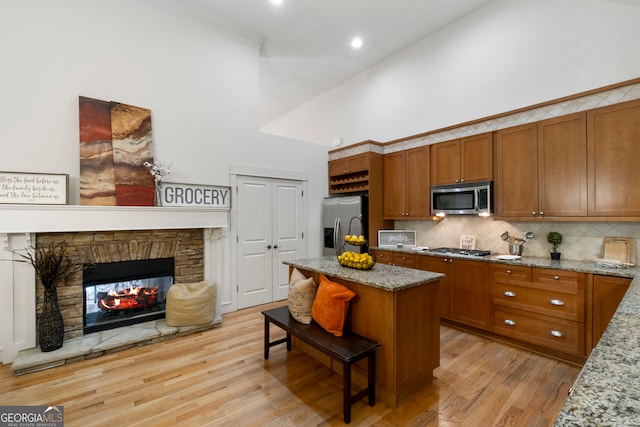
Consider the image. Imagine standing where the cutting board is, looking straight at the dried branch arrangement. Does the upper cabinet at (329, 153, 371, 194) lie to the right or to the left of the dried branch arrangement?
right

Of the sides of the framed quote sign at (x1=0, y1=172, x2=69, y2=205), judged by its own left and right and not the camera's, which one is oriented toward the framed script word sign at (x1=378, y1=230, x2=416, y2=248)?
left

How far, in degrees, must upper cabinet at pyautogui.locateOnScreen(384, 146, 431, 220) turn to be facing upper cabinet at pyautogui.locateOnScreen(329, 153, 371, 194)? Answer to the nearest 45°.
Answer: approximately 45° to its right

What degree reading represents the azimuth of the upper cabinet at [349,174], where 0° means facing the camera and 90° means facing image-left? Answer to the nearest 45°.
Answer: approximately 45°

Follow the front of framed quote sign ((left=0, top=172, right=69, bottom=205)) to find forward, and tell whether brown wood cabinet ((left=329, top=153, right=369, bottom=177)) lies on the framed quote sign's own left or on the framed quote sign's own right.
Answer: on the framed quote sign's own left

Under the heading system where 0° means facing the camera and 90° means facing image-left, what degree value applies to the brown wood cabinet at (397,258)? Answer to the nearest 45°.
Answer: approximately 45°

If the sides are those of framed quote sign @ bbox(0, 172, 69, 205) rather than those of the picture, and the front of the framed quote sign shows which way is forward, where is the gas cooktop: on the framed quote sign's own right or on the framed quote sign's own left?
on the framed quote sign's own left
